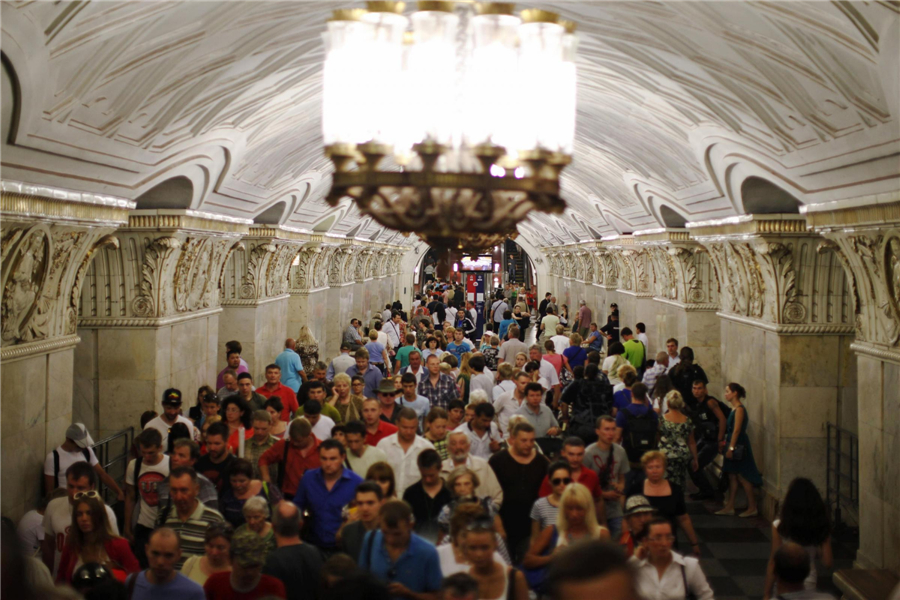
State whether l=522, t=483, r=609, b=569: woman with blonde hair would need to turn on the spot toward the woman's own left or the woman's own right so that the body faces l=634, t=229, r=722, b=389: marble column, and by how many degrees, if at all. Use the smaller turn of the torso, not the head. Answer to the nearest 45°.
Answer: approximately 180°

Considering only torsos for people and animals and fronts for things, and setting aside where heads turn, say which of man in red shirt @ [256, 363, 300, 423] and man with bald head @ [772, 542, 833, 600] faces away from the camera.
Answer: the man with bald head

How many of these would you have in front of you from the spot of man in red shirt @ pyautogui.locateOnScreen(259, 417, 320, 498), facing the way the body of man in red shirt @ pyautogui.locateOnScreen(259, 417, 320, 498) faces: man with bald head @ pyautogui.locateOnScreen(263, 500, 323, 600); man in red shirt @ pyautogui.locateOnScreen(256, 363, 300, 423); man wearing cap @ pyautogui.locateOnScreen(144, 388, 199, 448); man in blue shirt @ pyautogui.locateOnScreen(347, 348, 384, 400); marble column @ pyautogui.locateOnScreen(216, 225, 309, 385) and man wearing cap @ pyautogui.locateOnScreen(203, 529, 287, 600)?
2

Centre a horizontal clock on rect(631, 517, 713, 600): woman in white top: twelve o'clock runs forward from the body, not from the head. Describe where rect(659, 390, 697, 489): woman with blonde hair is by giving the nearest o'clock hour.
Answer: The woman with blonde hair is roughly at 6 o'clock from the woman in white top.

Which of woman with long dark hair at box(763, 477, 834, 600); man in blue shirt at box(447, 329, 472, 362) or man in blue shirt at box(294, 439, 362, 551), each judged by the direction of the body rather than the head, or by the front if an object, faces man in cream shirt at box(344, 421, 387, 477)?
man in blue shirt at box(447, 329, 472, 362)

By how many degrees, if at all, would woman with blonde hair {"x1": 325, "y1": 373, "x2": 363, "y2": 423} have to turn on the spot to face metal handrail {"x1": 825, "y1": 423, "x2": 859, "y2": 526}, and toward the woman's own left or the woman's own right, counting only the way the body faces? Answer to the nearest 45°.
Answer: approximately 90° to the woman's own left

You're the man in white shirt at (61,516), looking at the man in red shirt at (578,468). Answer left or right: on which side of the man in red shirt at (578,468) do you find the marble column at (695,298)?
left

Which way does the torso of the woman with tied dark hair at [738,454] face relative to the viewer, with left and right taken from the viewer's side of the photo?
facing to the left of the viewer

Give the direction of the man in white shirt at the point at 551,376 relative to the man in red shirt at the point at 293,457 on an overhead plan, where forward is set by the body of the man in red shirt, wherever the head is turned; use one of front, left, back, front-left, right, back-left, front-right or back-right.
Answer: back-left
